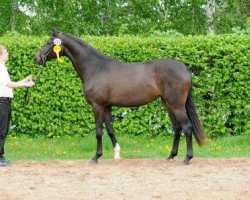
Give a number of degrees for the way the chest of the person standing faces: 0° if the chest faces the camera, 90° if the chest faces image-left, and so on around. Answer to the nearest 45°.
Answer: approximately 270°

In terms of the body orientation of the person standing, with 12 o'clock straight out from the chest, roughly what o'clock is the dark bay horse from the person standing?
The dark bay horse is roughly at 12 o'clock from the person standing.

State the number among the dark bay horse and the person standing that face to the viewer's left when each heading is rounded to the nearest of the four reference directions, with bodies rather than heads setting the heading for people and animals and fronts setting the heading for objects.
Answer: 1

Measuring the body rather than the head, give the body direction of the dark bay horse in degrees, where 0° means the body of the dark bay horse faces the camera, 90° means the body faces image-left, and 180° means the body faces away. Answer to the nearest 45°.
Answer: approximately 90°

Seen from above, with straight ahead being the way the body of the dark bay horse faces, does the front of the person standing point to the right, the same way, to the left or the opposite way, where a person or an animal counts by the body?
the opposite way
